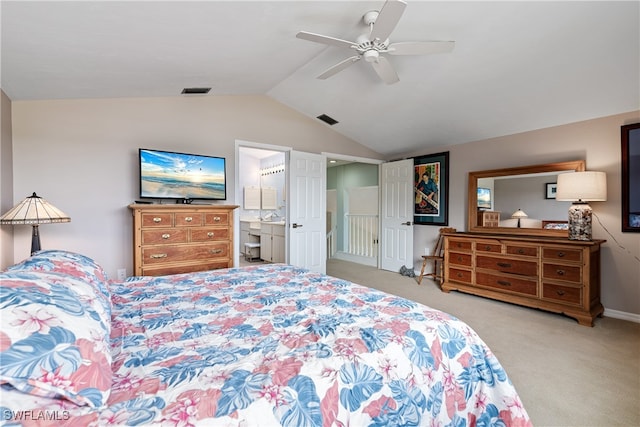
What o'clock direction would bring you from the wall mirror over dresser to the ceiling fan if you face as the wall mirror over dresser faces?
The ceiling fan is roughly at 11 o'clock from the wall mirror over dresser.

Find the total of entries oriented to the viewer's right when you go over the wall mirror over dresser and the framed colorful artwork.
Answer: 0

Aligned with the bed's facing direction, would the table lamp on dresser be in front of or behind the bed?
in front

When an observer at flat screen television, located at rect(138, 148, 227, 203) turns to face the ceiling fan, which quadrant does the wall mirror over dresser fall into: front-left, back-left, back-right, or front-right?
front-left

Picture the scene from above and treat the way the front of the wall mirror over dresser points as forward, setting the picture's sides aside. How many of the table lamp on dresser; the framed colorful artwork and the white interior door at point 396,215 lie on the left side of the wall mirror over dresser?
1

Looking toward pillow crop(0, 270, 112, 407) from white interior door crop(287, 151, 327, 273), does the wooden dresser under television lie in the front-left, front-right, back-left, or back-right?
front-right

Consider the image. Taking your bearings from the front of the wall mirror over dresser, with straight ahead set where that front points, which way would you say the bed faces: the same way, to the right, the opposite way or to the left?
the opposite way

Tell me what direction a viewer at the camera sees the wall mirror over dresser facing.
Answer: facing the viewer and to the left of the viewer

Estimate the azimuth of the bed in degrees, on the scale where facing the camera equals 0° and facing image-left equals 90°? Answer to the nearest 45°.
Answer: approximately 270°

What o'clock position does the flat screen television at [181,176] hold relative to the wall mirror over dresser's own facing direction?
The flat screen television is roughly at 12 o'clock from the wall mirror over dresser.

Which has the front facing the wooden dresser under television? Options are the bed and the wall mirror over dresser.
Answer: the wall mirror over dresser

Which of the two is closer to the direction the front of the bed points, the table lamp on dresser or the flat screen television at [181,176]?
the table lamp on dresser

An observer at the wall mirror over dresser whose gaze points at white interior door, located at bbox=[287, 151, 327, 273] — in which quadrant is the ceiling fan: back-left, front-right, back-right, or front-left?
front-left
